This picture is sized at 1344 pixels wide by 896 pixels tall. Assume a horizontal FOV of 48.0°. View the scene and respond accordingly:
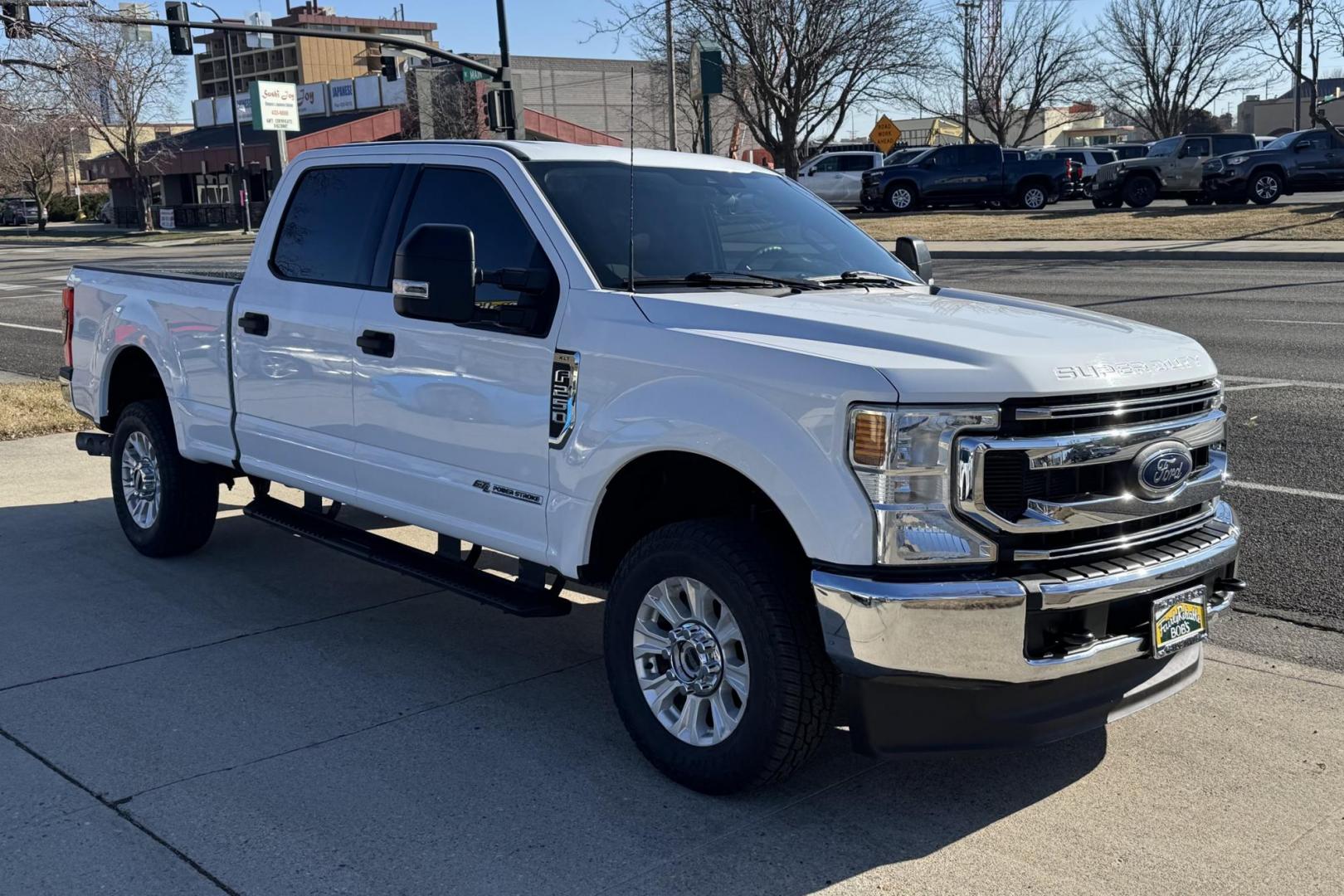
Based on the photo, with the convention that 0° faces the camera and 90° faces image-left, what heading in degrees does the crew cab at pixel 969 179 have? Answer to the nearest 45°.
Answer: approximately 90°

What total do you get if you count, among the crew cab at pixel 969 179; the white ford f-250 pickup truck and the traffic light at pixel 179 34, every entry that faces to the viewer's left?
1

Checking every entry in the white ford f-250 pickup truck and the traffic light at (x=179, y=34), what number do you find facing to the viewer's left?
0

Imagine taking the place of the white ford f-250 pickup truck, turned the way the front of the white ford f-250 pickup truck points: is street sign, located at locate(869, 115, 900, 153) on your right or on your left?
on your left

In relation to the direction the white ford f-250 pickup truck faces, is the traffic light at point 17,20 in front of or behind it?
behind

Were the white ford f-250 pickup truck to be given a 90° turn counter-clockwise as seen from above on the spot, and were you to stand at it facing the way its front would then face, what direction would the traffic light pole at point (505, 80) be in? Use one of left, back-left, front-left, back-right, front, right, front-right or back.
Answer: front-left

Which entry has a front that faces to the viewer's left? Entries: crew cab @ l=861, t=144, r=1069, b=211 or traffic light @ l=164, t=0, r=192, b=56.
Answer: the crew cab
